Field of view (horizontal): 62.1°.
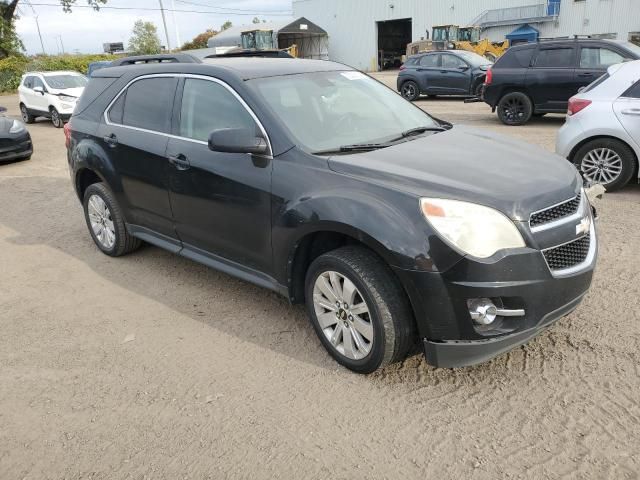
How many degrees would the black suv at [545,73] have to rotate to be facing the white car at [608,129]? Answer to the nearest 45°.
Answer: approximately 90° to its right

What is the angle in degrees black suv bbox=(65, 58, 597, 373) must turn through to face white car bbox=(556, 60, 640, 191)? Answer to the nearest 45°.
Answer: approximately 90° to its left

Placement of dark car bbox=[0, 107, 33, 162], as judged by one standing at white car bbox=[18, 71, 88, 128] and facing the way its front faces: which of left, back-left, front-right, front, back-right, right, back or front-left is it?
front-right

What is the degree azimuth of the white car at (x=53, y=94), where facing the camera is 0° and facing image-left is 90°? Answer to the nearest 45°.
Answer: approximately 315°

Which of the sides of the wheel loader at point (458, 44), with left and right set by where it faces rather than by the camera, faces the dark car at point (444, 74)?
right
